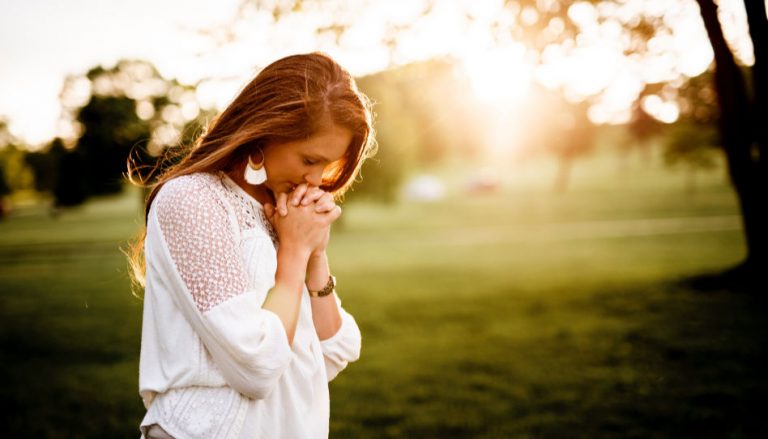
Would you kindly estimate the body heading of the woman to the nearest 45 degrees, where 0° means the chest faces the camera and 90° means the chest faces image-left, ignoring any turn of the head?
approximately 315°

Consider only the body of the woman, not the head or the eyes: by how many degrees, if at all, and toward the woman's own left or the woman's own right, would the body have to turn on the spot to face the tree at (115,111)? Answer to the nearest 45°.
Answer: approximately 135° to the woman's own left
